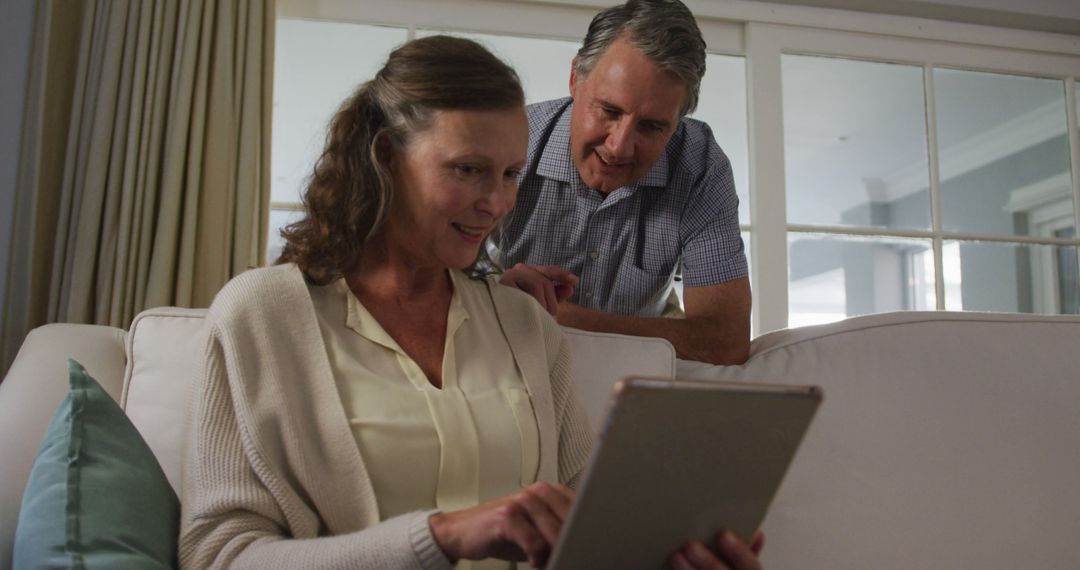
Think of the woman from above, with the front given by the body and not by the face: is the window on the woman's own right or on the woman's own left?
on the woman's own left

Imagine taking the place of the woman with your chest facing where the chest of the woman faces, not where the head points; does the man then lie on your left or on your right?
on your left

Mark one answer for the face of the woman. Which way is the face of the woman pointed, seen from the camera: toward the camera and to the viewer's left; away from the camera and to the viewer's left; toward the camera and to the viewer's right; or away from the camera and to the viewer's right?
toward the camera and to the viewer's right

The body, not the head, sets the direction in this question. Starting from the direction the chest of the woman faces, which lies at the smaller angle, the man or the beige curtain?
the man

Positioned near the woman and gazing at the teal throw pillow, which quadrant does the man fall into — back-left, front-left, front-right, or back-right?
back-right

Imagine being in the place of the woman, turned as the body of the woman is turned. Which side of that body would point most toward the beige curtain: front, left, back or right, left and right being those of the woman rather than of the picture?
back

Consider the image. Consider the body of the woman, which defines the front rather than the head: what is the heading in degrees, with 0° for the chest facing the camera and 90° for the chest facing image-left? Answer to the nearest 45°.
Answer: approximately 315°
